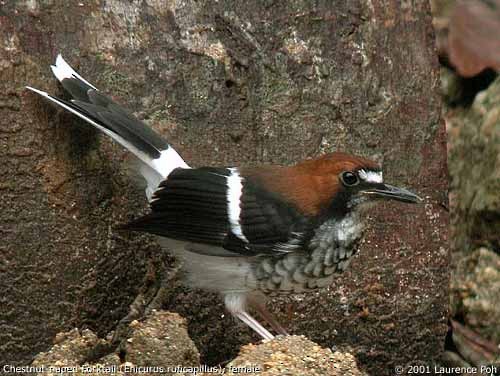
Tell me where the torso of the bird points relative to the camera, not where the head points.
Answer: to the viewer's right

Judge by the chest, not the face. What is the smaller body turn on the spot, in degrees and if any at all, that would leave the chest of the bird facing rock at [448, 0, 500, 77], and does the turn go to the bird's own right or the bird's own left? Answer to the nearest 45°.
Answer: approximately 45° to the bird's own left

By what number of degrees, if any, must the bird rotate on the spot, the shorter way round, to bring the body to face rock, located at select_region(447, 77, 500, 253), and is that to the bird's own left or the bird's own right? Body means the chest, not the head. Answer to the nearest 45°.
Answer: approximately 45° to the bird's own left

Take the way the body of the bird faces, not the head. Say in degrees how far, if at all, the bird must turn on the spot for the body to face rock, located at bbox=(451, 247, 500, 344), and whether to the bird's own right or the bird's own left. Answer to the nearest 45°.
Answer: approximately 45° to the bird's own left
